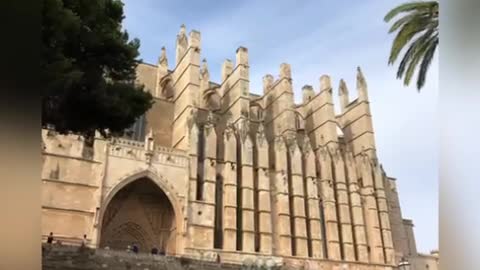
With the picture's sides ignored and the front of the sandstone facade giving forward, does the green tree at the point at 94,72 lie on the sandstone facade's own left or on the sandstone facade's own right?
on the sandstone facade's own right

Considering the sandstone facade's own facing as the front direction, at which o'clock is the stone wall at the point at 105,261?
The stone wall is roughly at 2 o'clock from the sandstone facade.

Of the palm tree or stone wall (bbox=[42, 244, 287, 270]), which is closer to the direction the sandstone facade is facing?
the palm tree

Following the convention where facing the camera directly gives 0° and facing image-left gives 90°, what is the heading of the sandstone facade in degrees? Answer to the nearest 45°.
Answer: approximately 315°

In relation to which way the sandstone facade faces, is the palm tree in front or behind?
in front

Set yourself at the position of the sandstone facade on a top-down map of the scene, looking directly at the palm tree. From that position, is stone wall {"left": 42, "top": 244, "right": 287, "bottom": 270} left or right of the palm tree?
right
